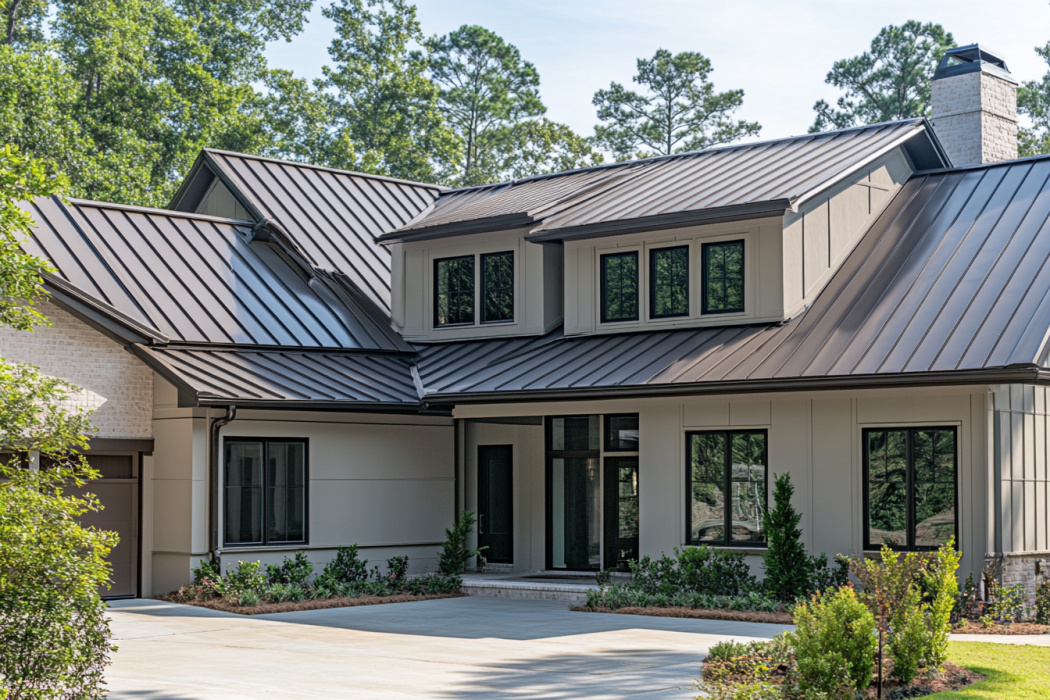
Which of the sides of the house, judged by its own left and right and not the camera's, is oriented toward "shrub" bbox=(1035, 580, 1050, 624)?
left

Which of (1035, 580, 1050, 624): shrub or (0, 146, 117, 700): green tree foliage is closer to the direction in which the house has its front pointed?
the green tree foliage

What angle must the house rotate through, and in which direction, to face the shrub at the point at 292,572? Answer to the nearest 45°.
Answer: approximately 45° to its right

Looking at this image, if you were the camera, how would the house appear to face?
facing the viewer and to the left of the viewer

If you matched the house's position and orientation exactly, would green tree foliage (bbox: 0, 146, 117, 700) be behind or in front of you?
in front
